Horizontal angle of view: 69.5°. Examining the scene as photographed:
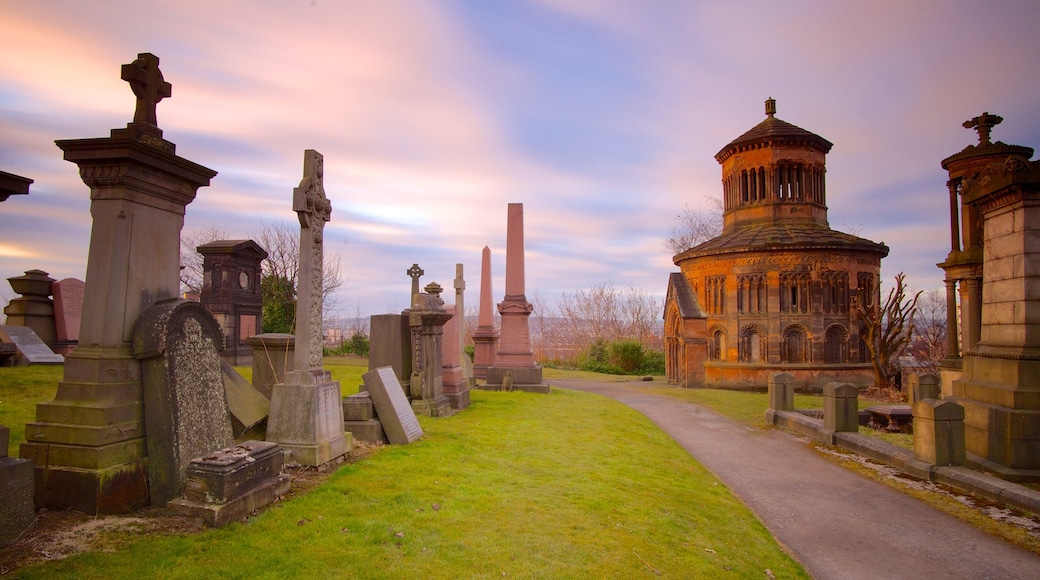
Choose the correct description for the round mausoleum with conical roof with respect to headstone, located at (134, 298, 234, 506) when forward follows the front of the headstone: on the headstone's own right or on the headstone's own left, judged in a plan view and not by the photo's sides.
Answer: on the headstone's own left

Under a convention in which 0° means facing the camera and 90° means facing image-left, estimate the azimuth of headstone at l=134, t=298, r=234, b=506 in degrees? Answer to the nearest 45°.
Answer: approximately 315°

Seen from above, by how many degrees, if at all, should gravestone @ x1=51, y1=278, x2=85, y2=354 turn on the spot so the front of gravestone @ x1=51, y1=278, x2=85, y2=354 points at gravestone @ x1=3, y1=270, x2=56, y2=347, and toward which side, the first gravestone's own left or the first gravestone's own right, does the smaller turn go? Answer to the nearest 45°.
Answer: approximately 135° to the first gravestone's own right

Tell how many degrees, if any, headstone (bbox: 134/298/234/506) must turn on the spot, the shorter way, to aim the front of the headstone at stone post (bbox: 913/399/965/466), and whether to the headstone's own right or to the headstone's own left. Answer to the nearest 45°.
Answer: approximately 45° to the headstone's own left

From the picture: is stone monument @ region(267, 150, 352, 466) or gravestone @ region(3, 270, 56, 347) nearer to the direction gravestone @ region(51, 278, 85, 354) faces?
the stone monument

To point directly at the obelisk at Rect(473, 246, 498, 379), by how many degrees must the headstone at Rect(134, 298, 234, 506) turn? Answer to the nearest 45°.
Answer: approximately 90° to its left

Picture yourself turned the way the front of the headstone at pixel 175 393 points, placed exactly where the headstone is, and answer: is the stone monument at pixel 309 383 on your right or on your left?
on your left

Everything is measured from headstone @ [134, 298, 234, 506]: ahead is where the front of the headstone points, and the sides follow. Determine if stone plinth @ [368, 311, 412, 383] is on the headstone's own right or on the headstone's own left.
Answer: on the headstone's own left

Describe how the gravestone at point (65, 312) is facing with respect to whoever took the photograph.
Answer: facing the viewer and to the right of the viewer

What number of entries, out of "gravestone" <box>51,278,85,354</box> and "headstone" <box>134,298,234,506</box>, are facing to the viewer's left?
0

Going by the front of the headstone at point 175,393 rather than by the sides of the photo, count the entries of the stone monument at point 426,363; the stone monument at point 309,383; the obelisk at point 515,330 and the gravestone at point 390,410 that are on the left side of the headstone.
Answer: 4

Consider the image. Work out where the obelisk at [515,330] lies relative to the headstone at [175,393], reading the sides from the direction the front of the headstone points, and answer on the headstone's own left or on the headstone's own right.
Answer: on the headstone's own left
